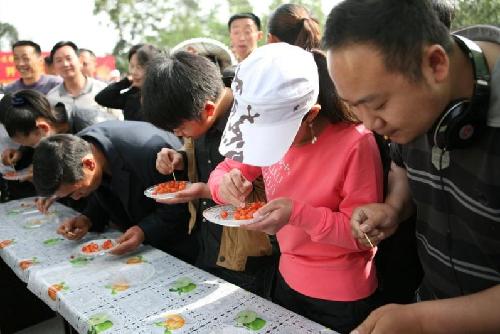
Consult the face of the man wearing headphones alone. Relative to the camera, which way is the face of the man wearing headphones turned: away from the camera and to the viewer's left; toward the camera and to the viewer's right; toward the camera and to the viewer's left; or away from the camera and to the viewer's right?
toward the camera and to the viewer's left

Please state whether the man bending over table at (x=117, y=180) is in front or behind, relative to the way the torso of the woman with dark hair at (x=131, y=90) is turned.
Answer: in front

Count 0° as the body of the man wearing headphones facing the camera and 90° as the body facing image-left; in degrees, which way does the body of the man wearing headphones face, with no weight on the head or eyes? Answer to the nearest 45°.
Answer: approximately 45°

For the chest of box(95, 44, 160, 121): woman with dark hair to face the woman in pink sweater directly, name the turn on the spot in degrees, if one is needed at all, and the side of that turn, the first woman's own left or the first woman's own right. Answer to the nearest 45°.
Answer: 0° — they already face them
